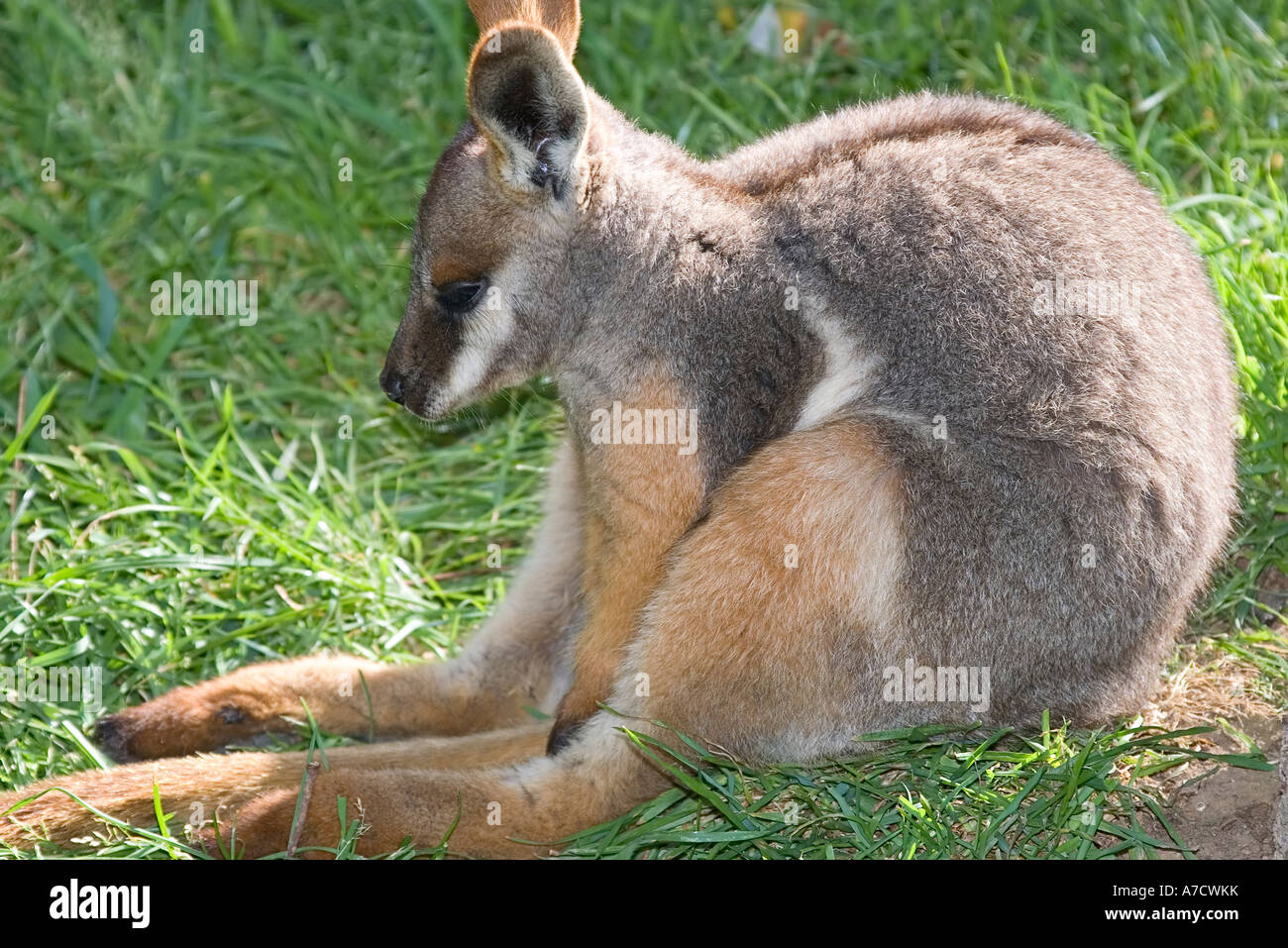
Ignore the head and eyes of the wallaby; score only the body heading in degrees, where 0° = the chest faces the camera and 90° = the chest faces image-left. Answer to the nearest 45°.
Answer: approximately 90°
